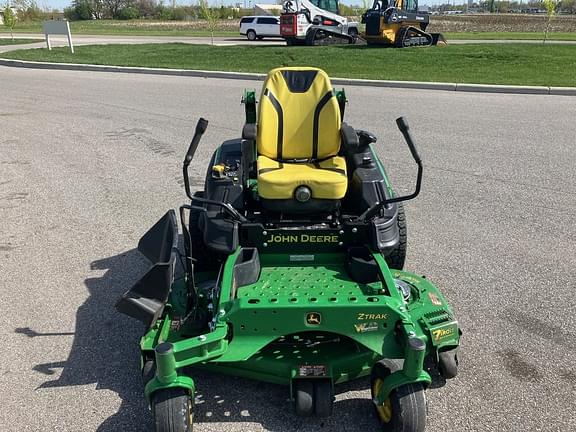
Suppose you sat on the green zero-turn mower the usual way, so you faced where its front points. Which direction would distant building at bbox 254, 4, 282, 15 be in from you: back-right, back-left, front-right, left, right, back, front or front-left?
back

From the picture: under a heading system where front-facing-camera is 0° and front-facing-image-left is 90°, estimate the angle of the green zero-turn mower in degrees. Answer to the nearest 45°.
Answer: approximately 0°
